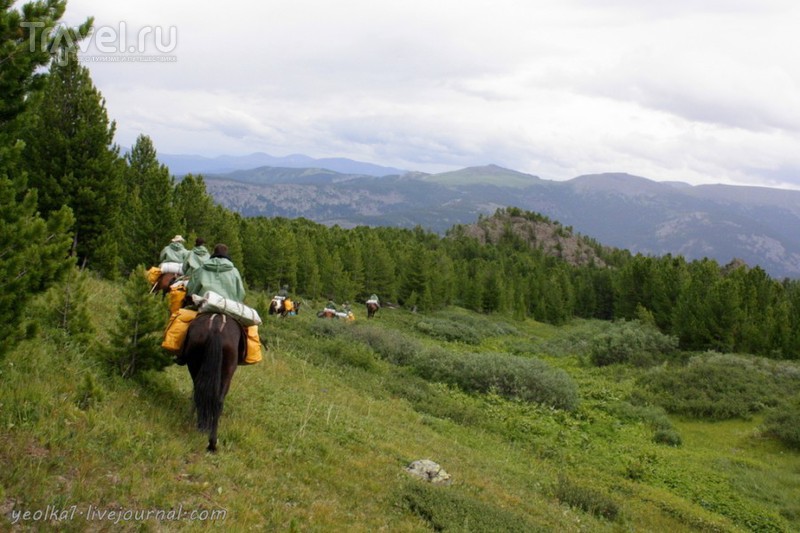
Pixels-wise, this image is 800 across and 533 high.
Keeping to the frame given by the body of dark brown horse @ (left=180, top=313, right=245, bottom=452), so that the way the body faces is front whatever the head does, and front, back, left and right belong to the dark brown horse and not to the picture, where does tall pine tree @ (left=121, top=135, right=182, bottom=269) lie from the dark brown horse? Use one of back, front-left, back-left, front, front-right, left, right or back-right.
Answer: front

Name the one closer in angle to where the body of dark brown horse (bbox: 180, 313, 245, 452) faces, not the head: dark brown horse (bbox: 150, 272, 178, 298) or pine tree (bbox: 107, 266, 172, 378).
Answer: the dark brown horse

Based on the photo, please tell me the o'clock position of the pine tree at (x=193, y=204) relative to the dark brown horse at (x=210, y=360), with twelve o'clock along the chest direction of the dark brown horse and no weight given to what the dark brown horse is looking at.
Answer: The pine tree is roughly at 12 o'clock from the dark brown horse.

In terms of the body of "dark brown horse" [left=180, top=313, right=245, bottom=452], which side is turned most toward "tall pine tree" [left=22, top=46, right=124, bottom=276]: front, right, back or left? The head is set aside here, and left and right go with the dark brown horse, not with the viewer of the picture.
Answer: front

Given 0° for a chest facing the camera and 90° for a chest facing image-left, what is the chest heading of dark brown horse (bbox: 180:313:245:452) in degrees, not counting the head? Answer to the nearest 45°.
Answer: approximately 180°

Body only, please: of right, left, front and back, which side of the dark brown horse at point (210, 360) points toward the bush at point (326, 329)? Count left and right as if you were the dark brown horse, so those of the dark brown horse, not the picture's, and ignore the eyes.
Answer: front

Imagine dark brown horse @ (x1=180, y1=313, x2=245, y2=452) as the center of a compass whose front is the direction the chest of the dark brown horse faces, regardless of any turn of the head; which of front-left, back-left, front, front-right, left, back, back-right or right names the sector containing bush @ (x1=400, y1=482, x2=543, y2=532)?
right

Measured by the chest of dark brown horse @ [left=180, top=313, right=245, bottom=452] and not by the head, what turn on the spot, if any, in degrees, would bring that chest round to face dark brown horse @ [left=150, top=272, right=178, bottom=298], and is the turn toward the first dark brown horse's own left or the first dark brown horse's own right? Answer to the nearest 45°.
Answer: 0° — it already faces it
